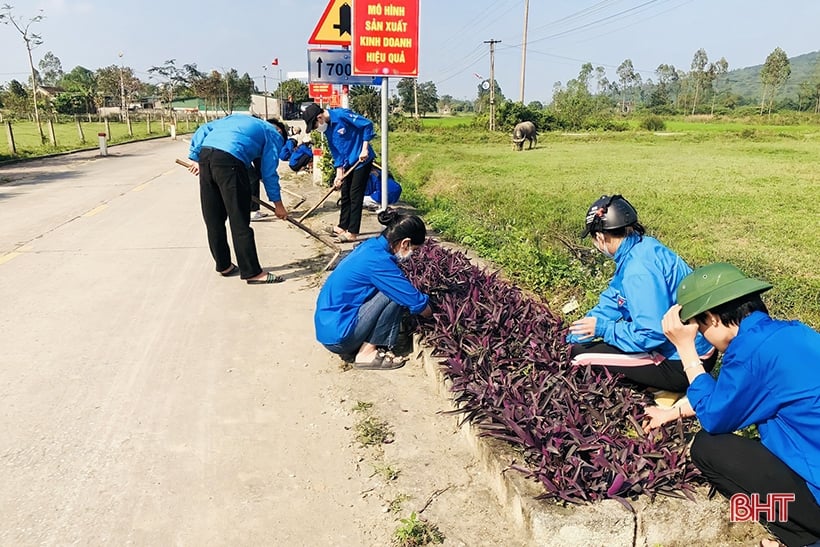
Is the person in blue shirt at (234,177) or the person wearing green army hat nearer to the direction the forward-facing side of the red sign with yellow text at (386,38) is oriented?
the person wearing green army hat

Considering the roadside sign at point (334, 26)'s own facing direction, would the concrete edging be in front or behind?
in front

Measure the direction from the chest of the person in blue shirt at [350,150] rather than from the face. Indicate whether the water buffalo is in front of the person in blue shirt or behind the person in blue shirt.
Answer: behind

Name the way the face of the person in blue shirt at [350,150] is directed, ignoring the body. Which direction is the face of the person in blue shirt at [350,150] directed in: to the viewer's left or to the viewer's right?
to the viewer's left

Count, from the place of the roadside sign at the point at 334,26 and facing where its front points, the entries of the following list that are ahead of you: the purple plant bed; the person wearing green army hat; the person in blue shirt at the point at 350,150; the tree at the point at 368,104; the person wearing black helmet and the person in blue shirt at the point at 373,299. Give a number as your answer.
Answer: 5

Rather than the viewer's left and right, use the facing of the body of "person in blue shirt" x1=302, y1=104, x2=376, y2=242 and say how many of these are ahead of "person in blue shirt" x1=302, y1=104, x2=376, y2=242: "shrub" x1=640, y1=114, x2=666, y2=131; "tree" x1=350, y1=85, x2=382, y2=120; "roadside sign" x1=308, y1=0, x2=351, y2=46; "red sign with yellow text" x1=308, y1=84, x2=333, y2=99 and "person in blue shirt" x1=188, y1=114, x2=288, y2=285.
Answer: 1

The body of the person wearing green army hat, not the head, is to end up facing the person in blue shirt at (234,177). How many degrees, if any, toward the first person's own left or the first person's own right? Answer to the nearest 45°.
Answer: approximately 45° to the first person's own right

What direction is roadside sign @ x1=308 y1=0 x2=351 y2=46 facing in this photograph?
toward the camera

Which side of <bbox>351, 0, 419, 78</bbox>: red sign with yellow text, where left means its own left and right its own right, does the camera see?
front

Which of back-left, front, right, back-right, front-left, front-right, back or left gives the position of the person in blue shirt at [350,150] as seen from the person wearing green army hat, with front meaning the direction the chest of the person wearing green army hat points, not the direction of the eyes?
front-right

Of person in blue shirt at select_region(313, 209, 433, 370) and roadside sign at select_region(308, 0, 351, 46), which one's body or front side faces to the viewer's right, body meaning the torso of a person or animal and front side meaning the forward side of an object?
the person in blue shirt

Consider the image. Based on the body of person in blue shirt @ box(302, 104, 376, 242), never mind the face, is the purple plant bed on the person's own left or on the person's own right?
on the person's own left

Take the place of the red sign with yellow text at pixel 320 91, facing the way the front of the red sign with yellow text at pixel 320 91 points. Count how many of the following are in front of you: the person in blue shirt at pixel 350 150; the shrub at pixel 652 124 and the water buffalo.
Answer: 1

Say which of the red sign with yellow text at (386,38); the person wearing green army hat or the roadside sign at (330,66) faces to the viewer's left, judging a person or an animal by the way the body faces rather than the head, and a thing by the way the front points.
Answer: the person wearing green army hat
